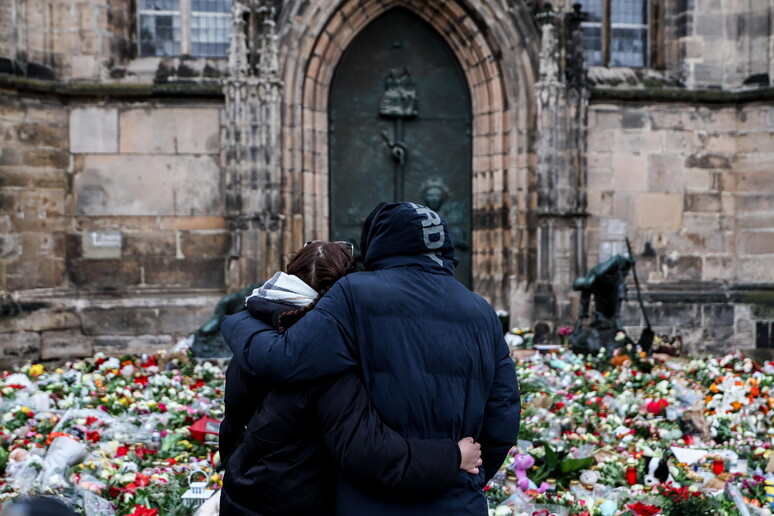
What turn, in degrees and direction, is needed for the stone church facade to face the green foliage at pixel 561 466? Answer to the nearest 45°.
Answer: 0° — it already faces it

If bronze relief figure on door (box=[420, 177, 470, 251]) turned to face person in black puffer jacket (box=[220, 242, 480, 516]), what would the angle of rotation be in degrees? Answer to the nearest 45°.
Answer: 0° — it already faces them

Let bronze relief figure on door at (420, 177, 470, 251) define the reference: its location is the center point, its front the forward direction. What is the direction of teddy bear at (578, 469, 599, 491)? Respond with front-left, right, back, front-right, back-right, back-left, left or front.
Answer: front

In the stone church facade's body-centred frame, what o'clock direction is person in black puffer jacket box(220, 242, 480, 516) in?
The person in black puffer jacket is roughly at 12 o'clock from the stone church facade.

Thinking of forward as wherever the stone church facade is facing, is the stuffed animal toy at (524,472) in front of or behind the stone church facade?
in front

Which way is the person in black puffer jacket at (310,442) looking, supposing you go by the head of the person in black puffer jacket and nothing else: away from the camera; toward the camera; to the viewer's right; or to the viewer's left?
away from the camera

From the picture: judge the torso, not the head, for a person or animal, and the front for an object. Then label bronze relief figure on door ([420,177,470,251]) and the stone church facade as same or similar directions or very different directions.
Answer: same or similar directions

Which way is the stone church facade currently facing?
toward the camera
